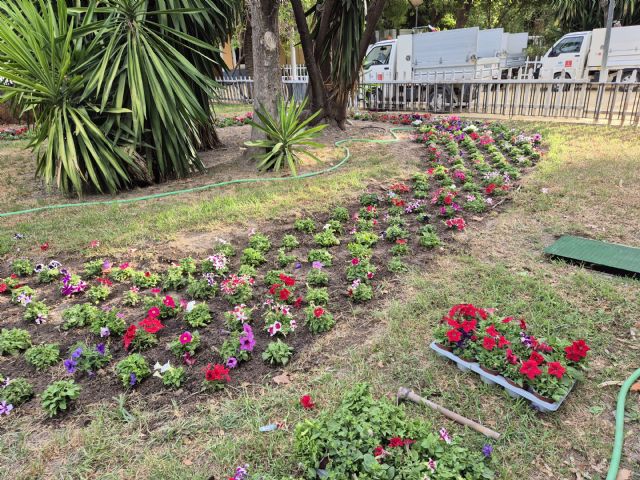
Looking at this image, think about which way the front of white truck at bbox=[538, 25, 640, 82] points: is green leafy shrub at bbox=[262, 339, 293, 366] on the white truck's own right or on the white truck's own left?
on the white truck's own left

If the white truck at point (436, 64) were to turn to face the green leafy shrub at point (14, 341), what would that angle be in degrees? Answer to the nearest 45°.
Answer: approximately 90° to its left

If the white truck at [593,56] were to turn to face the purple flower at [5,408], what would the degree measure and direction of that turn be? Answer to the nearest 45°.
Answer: approximately 90° to its left

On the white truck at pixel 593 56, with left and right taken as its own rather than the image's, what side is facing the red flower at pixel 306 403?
left

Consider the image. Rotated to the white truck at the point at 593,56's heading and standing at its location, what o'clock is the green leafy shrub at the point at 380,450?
The green leafy shrub is roughly at 9 o'clock from the white truck.

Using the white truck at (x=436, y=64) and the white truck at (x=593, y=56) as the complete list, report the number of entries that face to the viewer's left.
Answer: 2

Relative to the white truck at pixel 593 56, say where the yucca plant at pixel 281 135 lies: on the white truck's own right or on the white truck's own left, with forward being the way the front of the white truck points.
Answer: on the white truck's own left

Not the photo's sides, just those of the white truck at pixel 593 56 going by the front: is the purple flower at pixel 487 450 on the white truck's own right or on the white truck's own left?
on the white truck's own left

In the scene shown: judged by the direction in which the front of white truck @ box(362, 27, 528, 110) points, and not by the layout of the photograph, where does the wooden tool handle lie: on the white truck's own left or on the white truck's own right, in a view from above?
on the white truck's own left

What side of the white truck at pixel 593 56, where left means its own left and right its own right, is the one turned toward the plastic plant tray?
left

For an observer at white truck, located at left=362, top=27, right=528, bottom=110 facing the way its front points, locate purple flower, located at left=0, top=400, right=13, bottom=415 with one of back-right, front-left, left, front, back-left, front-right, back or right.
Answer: left

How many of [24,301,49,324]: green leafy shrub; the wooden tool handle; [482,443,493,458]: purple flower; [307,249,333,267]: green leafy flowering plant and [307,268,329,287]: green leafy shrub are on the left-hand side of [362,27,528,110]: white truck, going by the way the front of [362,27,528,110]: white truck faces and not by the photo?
5

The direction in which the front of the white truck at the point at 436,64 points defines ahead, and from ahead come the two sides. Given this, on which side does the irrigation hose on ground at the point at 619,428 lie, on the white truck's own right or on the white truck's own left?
on the white truck's own left

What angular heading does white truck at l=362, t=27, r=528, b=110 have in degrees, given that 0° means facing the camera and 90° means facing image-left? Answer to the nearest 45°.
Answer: approximately 90°

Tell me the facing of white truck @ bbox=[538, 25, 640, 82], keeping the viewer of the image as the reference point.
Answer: facing to the left of the viewer
